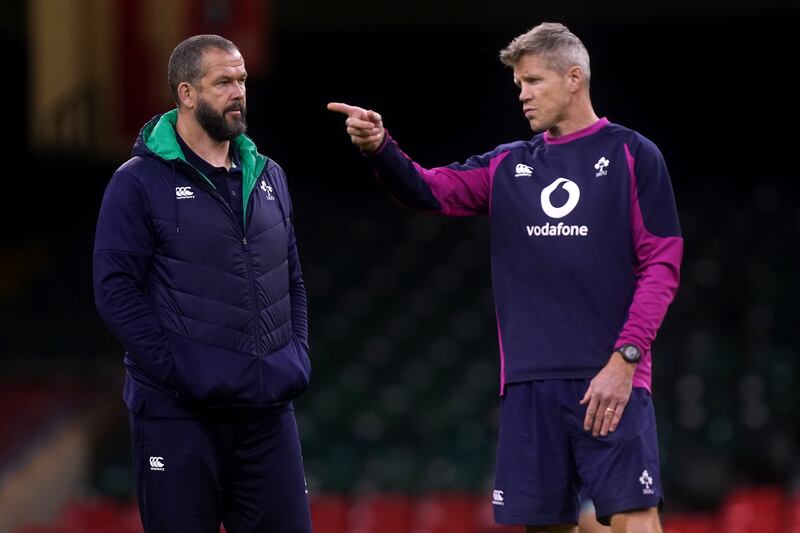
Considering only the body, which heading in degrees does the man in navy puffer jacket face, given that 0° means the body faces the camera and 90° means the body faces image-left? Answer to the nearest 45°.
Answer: approximately 315°

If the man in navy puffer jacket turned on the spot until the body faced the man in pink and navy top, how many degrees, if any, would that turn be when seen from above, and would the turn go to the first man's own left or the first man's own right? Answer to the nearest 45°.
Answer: approximately 45° to the first man's own left

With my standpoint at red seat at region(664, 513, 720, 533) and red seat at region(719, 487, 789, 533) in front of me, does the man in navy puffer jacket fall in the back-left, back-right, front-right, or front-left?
back-right

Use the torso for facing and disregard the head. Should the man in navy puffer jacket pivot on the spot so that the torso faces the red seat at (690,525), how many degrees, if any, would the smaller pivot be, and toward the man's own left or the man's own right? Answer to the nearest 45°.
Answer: approximately 90° to the man's own left

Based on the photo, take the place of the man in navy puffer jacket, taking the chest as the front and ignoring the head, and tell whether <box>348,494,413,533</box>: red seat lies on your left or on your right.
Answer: on your left

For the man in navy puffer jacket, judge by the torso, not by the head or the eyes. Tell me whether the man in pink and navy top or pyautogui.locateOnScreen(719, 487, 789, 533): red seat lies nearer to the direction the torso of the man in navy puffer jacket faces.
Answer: the man in pink and navy top

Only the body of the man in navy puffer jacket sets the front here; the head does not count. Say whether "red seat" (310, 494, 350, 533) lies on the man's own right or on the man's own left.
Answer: on the man's own left

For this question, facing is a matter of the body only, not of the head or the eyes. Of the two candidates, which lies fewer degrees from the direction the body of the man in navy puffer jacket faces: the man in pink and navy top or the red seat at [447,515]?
the man in pink and navy top

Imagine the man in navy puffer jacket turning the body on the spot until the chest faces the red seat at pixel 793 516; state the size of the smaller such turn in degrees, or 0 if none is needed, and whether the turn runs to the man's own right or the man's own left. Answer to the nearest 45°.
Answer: approximately 90° to the man's own left
